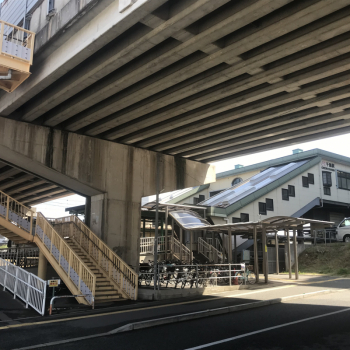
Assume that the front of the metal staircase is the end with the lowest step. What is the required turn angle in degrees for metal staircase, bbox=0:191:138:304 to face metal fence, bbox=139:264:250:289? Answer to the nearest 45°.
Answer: approximately 45° to its left

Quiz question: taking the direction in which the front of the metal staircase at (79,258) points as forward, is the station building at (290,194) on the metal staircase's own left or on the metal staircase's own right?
on the metal staircase's own left

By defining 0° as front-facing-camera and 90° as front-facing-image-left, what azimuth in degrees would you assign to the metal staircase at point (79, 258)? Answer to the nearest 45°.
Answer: approximately 315°
